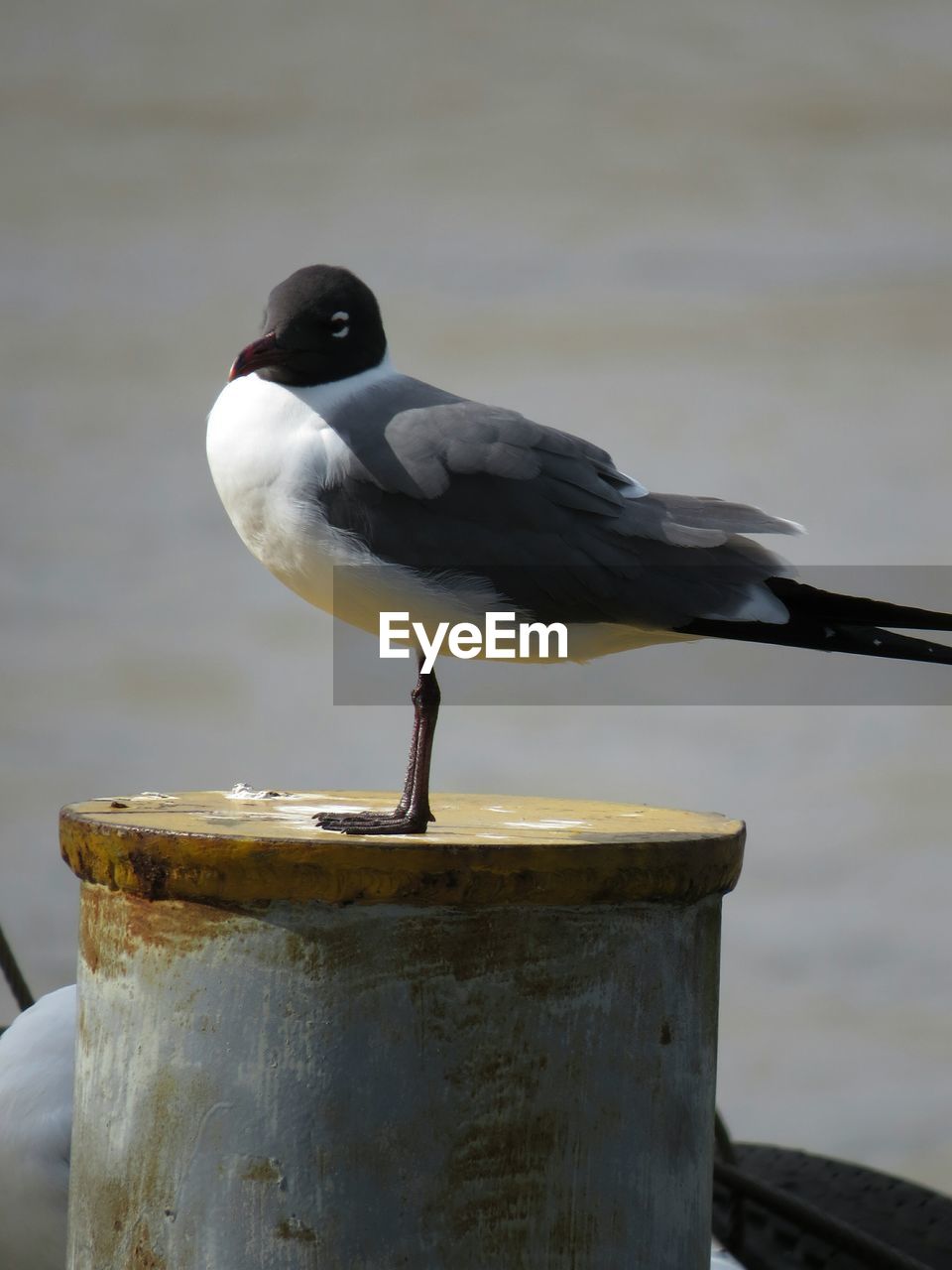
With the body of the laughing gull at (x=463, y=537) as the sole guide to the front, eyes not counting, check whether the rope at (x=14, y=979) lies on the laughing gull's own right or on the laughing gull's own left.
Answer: on the laughing gull's own right

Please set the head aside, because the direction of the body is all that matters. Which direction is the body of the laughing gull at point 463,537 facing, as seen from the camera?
to the viewer's left
